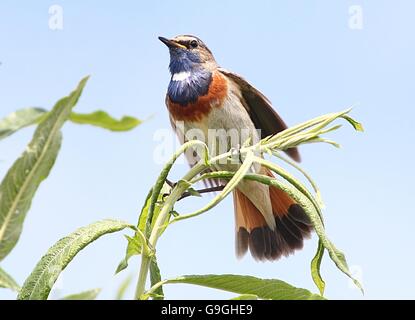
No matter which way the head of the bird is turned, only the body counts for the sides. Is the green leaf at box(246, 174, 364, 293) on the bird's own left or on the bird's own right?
on the bird's own left

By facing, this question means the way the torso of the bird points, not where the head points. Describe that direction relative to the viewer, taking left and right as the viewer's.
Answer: facing the viewer and to the left of the viewer

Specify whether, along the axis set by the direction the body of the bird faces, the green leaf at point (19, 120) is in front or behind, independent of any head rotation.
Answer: in front
